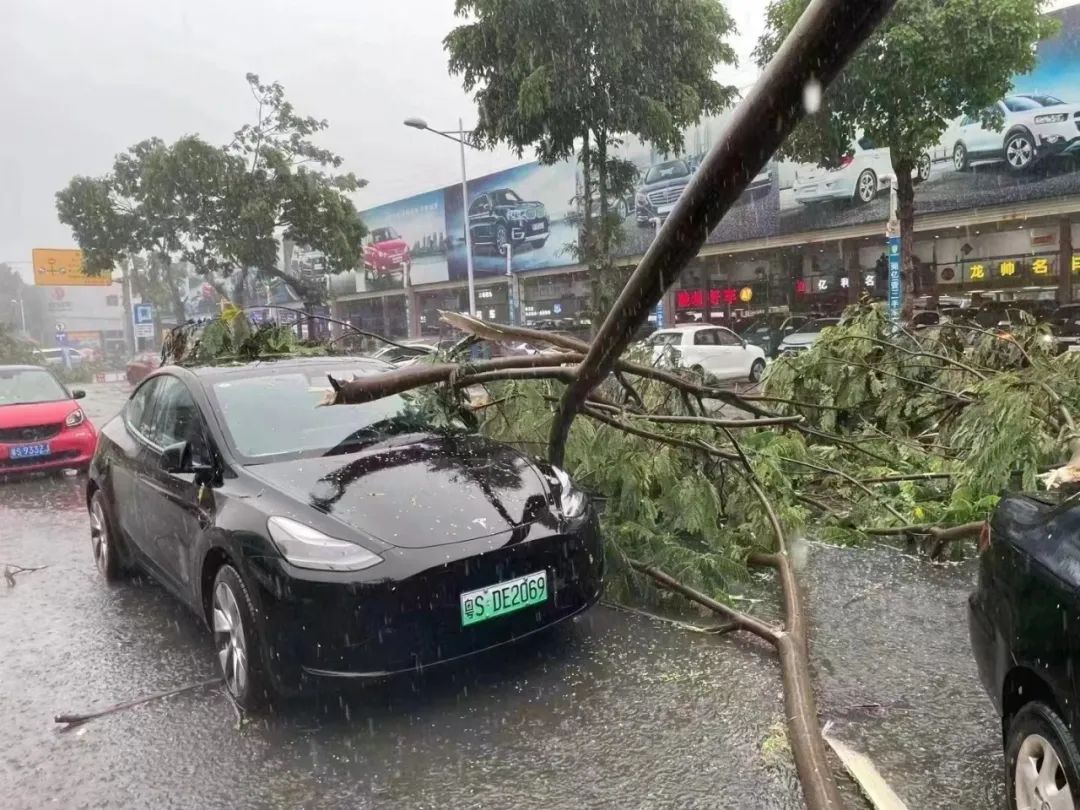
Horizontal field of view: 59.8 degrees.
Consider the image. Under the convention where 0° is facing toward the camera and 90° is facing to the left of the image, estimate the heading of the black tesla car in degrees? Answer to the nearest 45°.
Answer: approximately 315°

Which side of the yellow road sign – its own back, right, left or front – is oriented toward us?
front

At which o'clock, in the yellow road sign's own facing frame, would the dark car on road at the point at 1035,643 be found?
The dark car on road is roughly at 12 o'clock from the yellow road sign.

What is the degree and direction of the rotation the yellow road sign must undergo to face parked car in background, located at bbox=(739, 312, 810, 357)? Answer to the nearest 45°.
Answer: approximately 45° to its left

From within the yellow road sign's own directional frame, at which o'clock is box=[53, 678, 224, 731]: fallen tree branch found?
The fallen tree branch is roughly at 12 o'clock from the yellow road sign.

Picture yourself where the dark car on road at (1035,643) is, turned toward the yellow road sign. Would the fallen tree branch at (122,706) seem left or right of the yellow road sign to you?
left

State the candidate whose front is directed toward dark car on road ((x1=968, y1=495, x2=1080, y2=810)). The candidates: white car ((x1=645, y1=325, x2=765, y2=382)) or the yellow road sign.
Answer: the yellow road sign

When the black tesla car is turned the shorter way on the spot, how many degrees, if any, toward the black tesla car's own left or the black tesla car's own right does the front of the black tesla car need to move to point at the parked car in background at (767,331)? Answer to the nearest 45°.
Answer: approximately 90° to the black tesla car's own left

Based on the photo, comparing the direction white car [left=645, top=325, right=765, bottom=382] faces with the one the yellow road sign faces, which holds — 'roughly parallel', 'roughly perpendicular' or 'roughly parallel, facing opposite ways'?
roughly perpendicular
